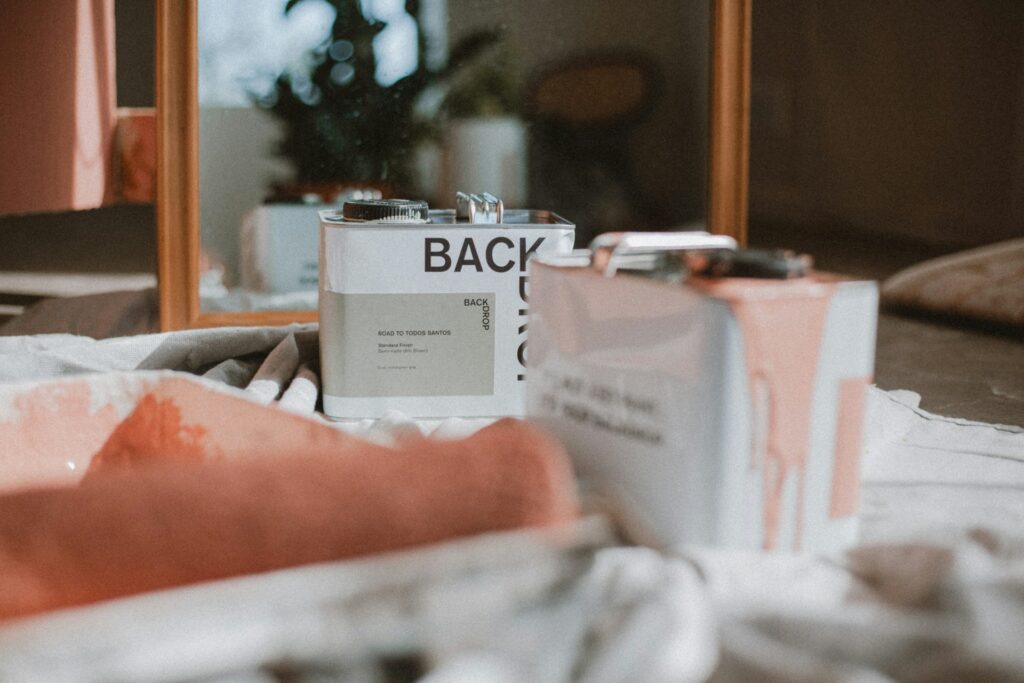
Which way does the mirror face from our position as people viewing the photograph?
facing the viewer

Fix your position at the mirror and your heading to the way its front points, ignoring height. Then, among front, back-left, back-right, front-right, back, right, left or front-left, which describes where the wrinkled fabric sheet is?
front

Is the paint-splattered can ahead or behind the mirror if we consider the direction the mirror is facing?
ahead

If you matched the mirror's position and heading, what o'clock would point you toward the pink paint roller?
The pink paint roller is roughly at 12 o'clock from the mirror.
